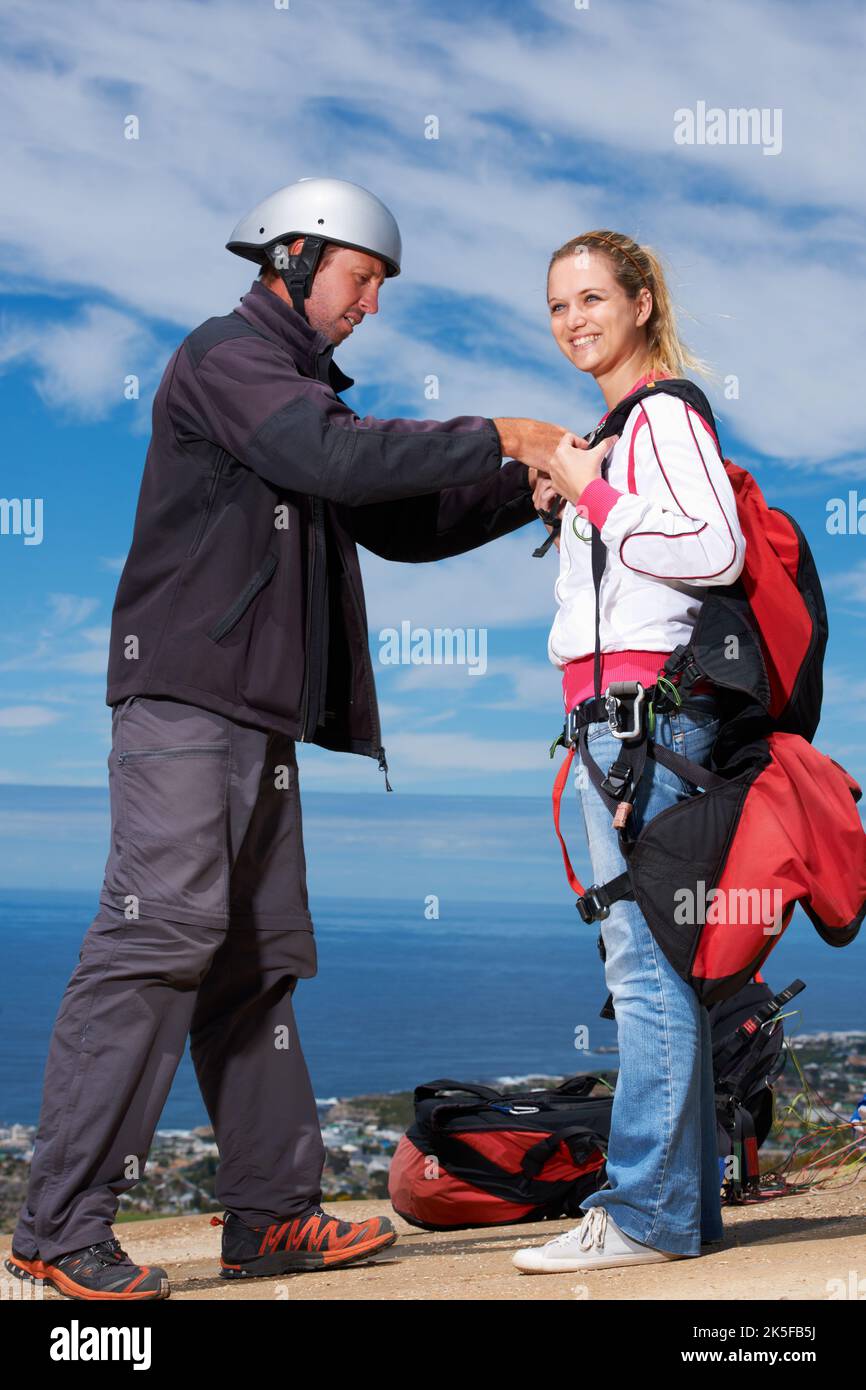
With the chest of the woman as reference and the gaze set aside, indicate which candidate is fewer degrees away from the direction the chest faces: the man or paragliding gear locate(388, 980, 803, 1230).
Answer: the man

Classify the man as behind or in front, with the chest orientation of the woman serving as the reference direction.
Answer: in front

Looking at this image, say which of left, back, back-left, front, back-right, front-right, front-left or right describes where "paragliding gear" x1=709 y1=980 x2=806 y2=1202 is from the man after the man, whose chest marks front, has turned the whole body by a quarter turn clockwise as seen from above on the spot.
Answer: back-left

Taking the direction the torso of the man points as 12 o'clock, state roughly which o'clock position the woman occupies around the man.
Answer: The woman is roughly at 1 o'clock from the man.

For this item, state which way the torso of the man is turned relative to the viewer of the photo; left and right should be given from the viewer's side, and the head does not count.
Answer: facing to the right of the viewer

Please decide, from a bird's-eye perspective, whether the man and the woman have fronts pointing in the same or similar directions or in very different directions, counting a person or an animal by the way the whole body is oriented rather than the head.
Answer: very different directions

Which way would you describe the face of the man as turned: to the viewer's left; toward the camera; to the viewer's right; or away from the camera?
to the viewer's right
